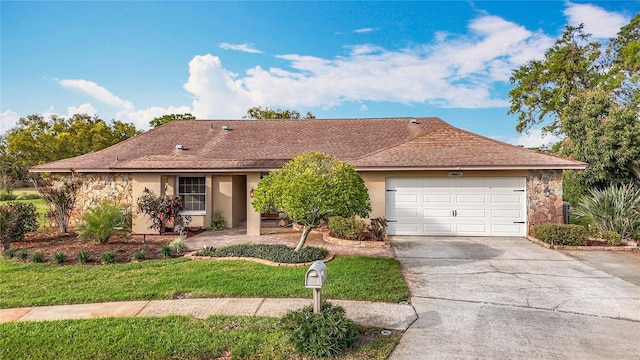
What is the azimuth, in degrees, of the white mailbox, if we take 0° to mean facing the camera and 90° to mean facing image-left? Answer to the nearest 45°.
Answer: approximately 0°

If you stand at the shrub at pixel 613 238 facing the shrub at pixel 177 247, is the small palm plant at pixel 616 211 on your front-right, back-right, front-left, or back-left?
back-right

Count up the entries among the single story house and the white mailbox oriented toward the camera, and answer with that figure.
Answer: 2

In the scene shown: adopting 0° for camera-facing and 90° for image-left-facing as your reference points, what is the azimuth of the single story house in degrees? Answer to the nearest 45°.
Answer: approximately 0°

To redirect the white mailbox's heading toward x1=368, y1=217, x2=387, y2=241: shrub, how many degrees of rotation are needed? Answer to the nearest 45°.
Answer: approximately 180°

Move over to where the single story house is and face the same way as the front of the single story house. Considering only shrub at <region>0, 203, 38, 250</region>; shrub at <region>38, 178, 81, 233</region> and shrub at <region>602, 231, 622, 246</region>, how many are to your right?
2

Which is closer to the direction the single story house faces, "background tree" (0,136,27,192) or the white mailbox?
the white mailbox

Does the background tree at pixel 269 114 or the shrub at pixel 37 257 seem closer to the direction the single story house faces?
the shrub

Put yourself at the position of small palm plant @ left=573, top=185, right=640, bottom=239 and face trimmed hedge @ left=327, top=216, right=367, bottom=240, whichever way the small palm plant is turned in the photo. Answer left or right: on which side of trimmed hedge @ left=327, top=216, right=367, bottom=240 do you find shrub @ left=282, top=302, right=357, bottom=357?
left

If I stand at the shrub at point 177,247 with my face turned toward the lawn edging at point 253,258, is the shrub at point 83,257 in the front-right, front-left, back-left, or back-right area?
back-right
